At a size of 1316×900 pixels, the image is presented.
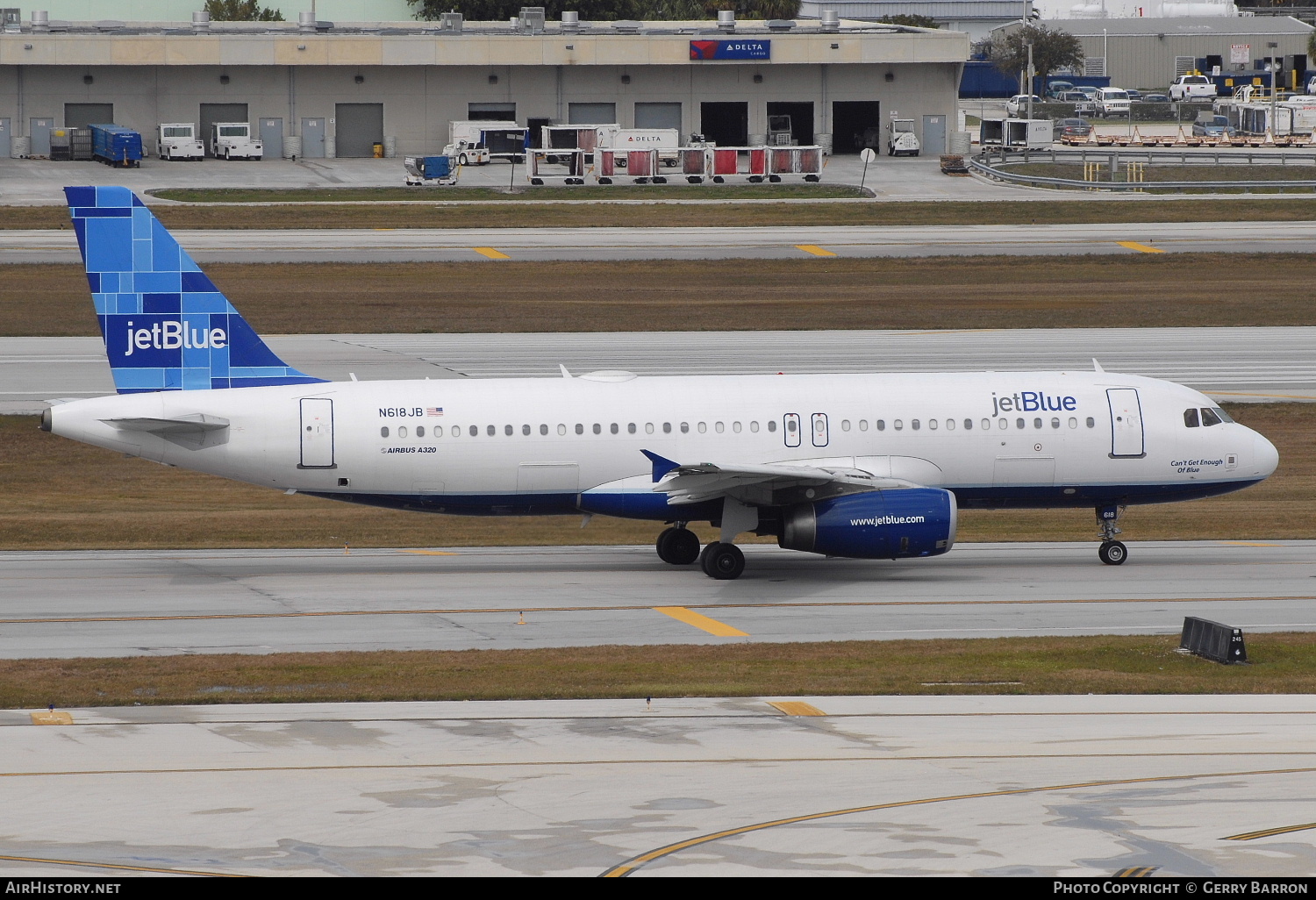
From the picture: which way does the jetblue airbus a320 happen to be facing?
to the viewer's right
